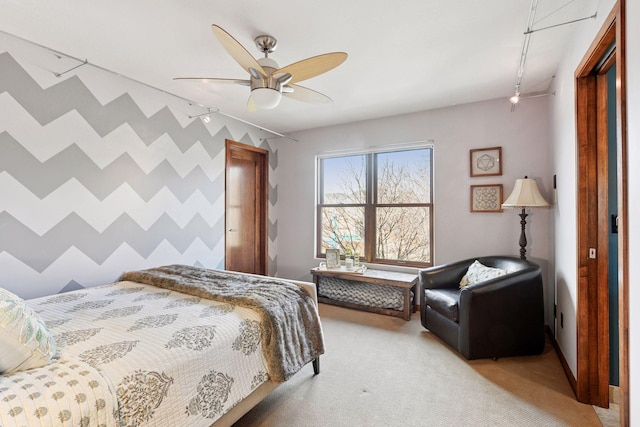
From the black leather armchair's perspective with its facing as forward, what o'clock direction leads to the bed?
The bed is roughly at 12 o'clock from the black leather armchair.

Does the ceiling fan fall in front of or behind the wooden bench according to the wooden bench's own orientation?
in front

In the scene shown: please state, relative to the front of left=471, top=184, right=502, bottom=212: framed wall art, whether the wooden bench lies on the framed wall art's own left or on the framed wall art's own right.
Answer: on the framed wall art's own right

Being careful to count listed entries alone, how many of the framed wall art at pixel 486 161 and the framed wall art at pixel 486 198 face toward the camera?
2

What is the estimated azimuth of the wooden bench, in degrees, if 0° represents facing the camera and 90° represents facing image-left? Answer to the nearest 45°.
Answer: approximately 45°

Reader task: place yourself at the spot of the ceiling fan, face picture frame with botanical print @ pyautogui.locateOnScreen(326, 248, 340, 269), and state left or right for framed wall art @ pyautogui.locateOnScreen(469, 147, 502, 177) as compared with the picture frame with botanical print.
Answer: right

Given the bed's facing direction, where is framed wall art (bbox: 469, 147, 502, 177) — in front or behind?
in front

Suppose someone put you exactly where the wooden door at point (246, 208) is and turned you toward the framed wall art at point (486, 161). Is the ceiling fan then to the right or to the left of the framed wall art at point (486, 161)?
right

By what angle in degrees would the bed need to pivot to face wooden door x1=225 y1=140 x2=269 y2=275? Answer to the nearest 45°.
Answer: approximately 45° to its left
